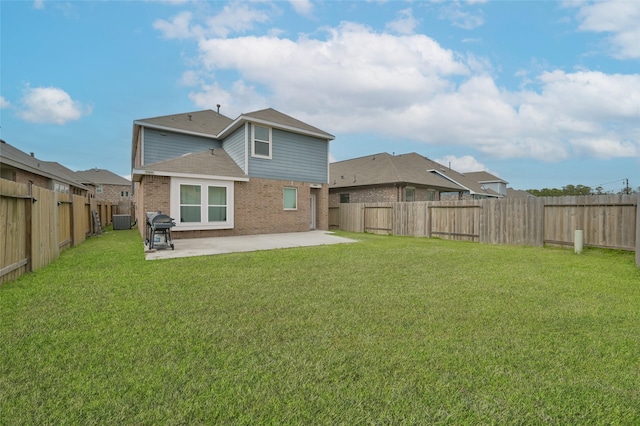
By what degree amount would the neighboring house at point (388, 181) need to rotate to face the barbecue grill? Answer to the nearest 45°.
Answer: approximately 135° to its left

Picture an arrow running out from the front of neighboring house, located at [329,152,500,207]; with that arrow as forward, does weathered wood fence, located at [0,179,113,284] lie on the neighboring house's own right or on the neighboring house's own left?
on the neighboring house's own left

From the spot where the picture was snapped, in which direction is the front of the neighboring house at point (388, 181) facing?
facing away from the viewer and to the left of the viewer

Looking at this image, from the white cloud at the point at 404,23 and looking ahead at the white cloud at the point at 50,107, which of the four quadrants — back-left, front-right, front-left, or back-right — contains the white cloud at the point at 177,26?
front-left

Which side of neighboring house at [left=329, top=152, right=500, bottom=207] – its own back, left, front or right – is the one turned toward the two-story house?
left

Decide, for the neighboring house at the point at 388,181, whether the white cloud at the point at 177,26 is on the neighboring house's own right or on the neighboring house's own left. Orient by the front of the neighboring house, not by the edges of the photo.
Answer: on the neighboring house's own left
